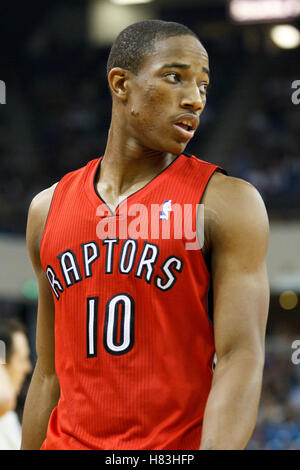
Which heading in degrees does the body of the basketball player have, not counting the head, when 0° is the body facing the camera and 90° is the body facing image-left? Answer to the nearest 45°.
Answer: approximately 45°

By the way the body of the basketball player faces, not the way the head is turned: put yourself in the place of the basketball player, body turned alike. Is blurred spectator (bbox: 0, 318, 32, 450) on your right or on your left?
on your right

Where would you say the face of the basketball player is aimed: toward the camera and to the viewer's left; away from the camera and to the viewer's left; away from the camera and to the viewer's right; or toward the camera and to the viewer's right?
toward the camera and to the viewer's right
